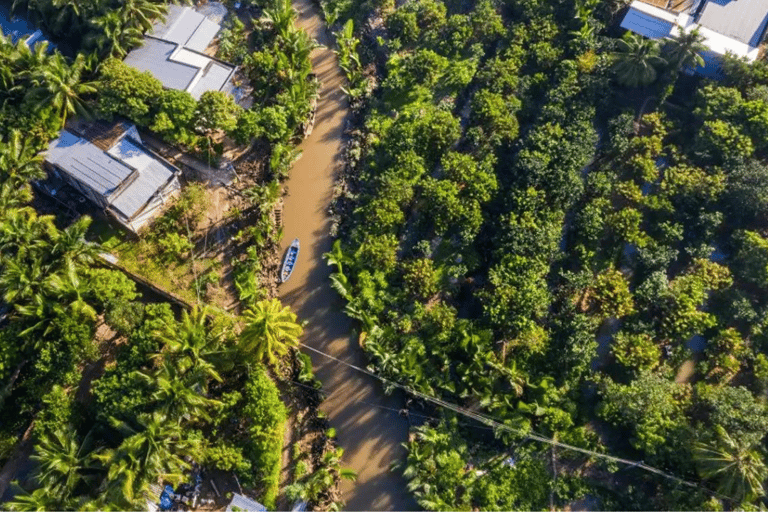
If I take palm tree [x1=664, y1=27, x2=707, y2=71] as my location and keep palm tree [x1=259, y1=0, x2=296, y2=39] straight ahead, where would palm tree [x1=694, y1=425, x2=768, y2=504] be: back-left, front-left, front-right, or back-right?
back-left

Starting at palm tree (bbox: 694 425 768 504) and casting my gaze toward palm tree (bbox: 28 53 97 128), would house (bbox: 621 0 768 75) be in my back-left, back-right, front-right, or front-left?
front-right

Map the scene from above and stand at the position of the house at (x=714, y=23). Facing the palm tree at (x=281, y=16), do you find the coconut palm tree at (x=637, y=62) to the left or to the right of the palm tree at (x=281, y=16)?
left

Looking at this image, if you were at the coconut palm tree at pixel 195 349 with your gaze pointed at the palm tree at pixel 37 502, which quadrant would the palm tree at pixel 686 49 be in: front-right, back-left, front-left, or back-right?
back-left

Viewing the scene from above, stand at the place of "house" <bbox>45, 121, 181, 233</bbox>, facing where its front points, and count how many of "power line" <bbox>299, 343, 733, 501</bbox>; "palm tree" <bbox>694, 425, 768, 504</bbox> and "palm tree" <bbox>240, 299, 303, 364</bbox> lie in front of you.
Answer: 3

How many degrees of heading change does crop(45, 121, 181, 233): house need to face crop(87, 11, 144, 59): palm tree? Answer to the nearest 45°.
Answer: approximately 135° to its left

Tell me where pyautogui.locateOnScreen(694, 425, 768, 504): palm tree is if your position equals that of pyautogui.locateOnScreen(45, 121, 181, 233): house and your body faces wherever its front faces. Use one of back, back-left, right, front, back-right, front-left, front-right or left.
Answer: front

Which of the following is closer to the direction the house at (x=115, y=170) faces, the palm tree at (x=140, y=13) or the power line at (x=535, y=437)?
the power line

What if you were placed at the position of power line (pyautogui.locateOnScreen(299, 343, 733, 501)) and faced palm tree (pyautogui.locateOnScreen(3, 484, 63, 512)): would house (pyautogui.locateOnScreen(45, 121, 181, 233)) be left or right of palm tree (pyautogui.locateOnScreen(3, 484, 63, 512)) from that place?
right
